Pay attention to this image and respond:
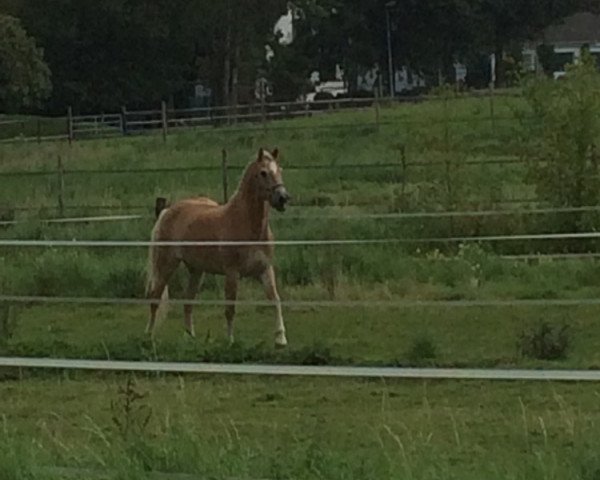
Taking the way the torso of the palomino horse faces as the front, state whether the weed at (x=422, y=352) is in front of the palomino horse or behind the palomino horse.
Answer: in front

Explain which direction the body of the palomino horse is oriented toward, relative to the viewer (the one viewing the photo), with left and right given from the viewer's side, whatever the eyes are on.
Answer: facing the viewer and to the right of the viewer

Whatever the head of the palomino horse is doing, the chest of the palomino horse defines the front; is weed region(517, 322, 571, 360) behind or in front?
in front

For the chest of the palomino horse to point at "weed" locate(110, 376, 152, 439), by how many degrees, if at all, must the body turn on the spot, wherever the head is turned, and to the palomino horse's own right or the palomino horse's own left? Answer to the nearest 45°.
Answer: approximately 45° to the palomino horse's own right

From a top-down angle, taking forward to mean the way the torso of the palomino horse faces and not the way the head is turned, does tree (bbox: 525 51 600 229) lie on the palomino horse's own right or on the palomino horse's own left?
on the palomino horse's own left

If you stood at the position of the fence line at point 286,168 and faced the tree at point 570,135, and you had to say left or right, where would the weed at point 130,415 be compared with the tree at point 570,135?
right

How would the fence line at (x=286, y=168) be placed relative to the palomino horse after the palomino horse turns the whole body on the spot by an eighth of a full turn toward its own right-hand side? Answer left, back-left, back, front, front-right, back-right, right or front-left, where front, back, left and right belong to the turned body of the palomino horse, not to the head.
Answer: back

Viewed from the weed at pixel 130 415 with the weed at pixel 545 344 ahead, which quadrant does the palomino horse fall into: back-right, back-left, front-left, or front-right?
front-left
